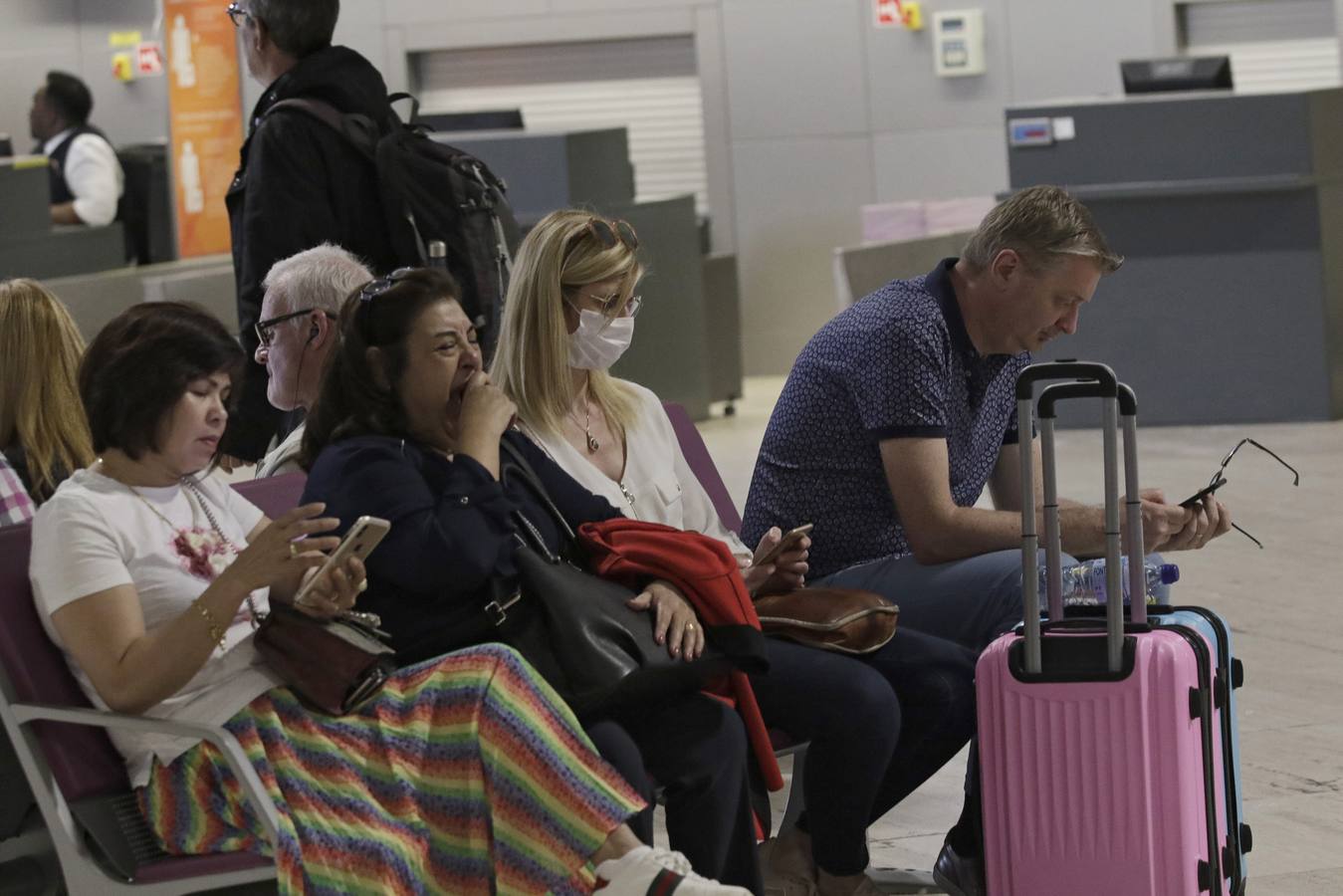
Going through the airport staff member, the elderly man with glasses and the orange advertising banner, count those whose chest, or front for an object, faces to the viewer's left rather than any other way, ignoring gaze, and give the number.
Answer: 2

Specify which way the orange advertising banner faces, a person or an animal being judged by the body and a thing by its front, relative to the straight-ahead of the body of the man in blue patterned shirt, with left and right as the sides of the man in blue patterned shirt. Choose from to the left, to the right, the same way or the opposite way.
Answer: to the right

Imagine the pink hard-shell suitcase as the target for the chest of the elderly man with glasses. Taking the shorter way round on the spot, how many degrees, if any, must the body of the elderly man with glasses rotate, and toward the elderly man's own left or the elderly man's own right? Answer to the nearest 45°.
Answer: approximately 135° to the elderly man's own left

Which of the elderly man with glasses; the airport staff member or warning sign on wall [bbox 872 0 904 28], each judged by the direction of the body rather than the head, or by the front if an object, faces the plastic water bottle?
the warning sign on wall

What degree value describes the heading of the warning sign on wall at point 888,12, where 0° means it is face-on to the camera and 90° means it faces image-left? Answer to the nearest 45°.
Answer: approximately 0°

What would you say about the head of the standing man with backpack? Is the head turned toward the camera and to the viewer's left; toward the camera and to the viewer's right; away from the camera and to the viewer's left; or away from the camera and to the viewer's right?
away from the camera and to the viewer's left

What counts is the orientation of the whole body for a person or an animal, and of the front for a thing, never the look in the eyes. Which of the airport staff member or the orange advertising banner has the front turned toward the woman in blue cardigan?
the orange advertising banner

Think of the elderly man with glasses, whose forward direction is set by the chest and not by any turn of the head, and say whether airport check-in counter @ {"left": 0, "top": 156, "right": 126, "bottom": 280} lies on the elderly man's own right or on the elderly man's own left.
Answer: on the elderly man's own right

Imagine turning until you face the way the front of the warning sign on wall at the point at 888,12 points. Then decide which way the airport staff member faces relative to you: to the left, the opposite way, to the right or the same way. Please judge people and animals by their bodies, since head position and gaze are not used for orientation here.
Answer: to the right

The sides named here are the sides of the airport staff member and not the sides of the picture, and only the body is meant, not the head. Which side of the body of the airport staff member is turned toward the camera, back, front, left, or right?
left

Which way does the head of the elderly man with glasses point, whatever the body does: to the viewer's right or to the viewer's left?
to the viewer's left
